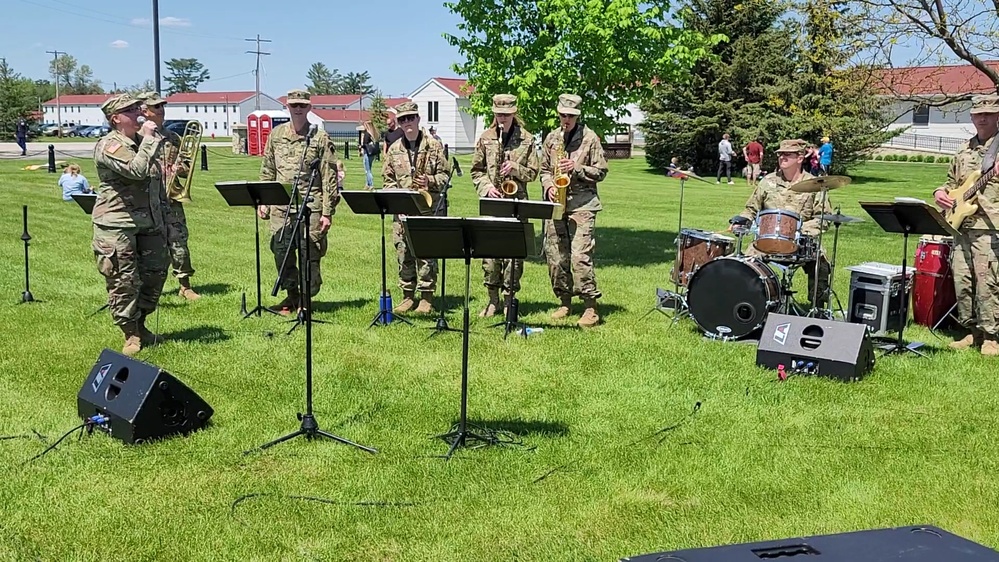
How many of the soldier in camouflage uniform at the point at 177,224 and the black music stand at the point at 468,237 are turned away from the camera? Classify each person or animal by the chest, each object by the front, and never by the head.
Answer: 1

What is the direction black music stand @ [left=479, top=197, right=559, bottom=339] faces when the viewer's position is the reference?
facing away from the viewer

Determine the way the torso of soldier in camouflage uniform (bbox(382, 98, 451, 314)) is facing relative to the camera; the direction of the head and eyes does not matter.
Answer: toward the camera

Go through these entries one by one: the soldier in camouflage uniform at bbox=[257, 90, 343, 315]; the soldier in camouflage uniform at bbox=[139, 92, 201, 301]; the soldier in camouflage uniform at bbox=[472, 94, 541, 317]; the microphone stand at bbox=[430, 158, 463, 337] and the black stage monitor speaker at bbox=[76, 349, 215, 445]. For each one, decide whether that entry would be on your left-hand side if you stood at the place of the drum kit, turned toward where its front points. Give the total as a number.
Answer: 0

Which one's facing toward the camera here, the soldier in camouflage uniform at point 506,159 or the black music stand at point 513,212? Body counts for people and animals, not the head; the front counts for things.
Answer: the soldier in camouflage uniform

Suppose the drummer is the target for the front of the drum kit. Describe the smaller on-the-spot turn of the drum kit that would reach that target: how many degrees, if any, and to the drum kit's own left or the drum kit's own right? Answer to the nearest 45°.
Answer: approximately 180°

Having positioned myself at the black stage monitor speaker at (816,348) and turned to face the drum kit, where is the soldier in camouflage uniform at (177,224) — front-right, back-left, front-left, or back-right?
front-left

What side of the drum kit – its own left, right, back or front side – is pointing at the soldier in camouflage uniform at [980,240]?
left

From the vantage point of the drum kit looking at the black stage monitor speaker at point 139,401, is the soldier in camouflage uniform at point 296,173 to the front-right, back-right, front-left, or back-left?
front-right

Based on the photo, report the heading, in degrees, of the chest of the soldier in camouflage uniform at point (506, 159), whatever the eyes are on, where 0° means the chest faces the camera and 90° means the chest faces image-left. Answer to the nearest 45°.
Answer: approximately 0°

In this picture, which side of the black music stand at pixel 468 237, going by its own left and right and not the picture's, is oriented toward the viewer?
back

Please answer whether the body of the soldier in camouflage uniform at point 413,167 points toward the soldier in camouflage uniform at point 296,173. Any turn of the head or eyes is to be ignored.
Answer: no

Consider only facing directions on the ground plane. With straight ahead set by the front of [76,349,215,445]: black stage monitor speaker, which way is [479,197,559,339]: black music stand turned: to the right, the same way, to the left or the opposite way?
the same way

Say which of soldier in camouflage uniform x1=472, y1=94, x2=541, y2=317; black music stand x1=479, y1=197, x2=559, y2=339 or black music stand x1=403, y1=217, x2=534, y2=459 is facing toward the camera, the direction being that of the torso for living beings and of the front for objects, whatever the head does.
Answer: the soldier in camouflage uniform

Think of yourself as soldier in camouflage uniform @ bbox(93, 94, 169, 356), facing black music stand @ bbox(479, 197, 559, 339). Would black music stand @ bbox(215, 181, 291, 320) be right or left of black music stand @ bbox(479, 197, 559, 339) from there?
left

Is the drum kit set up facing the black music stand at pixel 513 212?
no

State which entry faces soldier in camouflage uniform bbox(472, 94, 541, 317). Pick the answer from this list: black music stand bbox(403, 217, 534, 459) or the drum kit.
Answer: the black music stand

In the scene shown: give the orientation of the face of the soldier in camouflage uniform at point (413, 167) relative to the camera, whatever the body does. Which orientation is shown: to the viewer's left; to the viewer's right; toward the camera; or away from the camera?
toward the camera
